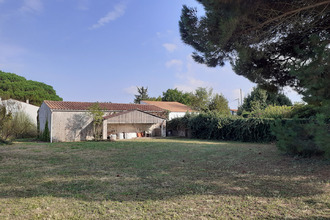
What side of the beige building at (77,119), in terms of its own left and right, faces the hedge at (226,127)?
left

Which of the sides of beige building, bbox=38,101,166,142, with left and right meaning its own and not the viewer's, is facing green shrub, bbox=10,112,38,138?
right

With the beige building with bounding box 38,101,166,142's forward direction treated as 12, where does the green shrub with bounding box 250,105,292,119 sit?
The green shrub is roughly at 10 o'clock from the beige building.

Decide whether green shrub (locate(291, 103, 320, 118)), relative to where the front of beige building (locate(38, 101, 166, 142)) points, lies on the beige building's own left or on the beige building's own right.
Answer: on the beige building's own left

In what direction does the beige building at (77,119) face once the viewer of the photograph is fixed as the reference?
facing the viewer

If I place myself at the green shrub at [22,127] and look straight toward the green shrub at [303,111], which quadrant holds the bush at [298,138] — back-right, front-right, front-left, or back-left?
front-right
